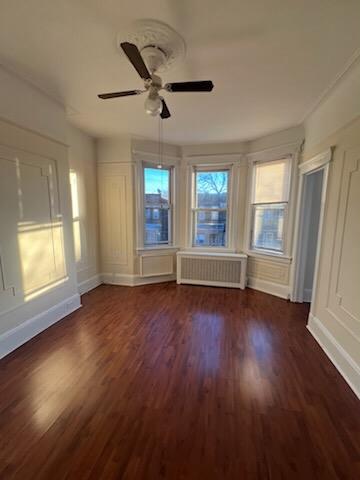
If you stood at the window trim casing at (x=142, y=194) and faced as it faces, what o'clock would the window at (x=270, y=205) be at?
The window is roughly at 11 o'clock from the window trim casing.

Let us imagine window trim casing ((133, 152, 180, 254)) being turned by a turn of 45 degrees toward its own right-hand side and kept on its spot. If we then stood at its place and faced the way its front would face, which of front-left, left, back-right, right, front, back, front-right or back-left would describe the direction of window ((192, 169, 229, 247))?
left

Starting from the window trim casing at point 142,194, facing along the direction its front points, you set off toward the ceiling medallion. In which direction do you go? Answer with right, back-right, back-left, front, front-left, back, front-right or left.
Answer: front-right
